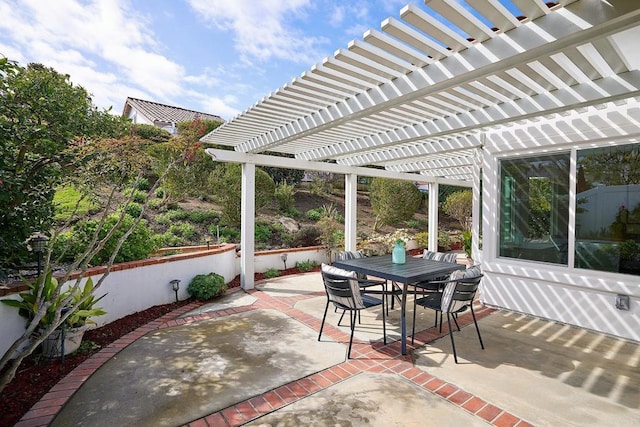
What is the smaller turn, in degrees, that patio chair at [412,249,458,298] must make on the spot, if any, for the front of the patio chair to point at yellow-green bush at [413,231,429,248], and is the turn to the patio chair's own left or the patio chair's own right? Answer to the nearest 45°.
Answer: approximately 135° to the patio chair's own right

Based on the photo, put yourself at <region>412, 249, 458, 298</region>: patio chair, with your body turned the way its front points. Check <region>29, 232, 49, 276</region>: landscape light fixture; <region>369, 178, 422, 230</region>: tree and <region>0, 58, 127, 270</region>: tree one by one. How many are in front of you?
2

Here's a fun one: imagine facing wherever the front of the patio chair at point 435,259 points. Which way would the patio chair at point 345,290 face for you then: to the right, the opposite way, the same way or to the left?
the opposite way

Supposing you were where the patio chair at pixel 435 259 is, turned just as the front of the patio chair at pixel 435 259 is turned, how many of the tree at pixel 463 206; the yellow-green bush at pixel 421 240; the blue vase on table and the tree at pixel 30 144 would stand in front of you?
2

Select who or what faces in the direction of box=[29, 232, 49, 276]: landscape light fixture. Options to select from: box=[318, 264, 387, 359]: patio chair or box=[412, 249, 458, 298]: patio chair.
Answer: box=[412, 249, 458, 298]: patio chair

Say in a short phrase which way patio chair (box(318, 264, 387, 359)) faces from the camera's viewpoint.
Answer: facing away from the viewer and to the right of the viewer

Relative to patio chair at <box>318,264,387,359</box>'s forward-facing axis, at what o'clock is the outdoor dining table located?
The outdoor dining table is roughly at 12 o'clock from the patio chair.

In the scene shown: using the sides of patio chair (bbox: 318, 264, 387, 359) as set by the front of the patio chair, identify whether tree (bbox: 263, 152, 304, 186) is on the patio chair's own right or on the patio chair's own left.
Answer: on the patio chair's own left

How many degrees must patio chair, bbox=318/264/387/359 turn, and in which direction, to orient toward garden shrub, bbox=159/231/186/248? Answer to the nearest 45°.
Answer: approximately 90° to its left

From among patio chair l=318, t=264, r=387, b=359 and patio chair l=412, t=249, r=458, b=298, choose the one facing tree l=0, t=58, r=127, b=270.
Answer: patio chair l=412, t=249, r=458, b=298
